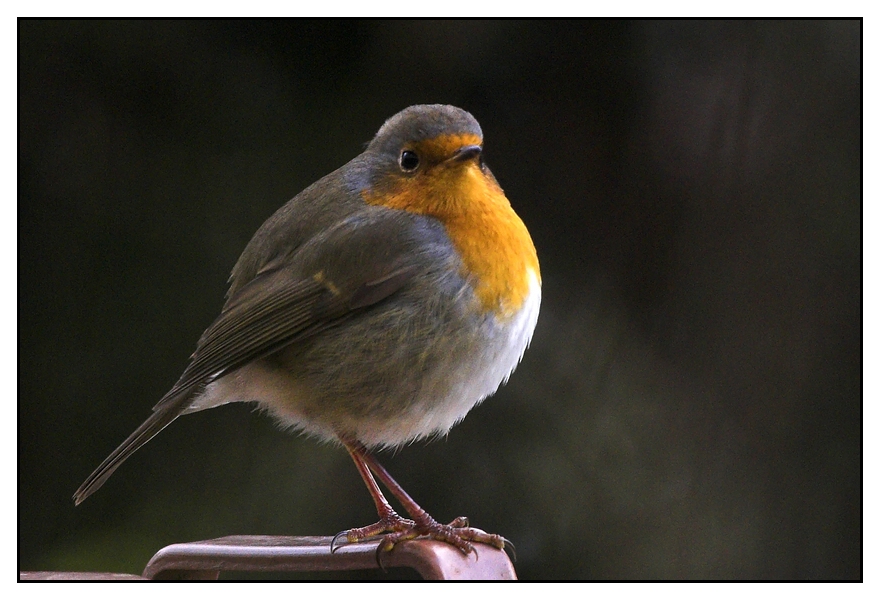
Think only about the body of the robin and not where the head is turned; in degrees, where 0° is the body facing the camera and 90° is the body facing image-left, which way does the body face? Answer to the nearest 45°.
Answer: approximately 270°
